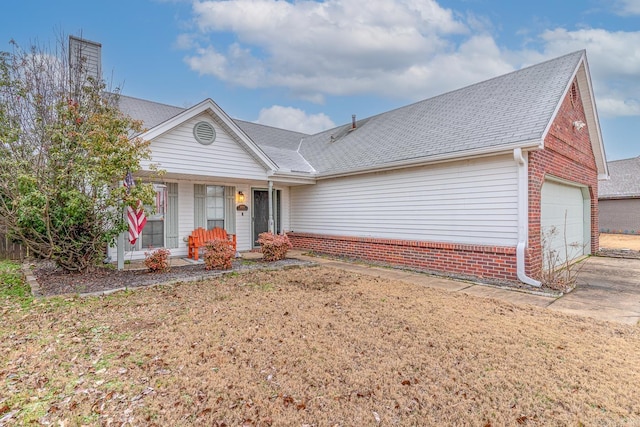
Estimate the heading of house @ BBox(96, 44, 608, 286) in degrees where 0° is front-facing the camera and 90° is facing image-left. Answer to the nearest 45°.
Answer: approximately 315°

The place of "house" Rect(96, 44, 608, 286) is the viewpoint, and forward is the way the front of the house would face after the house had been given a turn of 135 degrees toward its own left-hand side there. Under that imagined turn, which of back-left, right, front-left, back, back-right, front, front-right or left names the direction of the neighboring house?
front-right

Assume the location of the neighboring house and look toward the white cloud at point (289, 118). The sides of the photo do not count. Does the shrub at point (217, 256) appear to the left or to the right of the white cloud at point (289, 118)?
left

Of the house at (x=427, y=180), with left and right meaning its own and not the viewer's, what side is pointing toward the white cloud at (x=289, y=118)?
back
